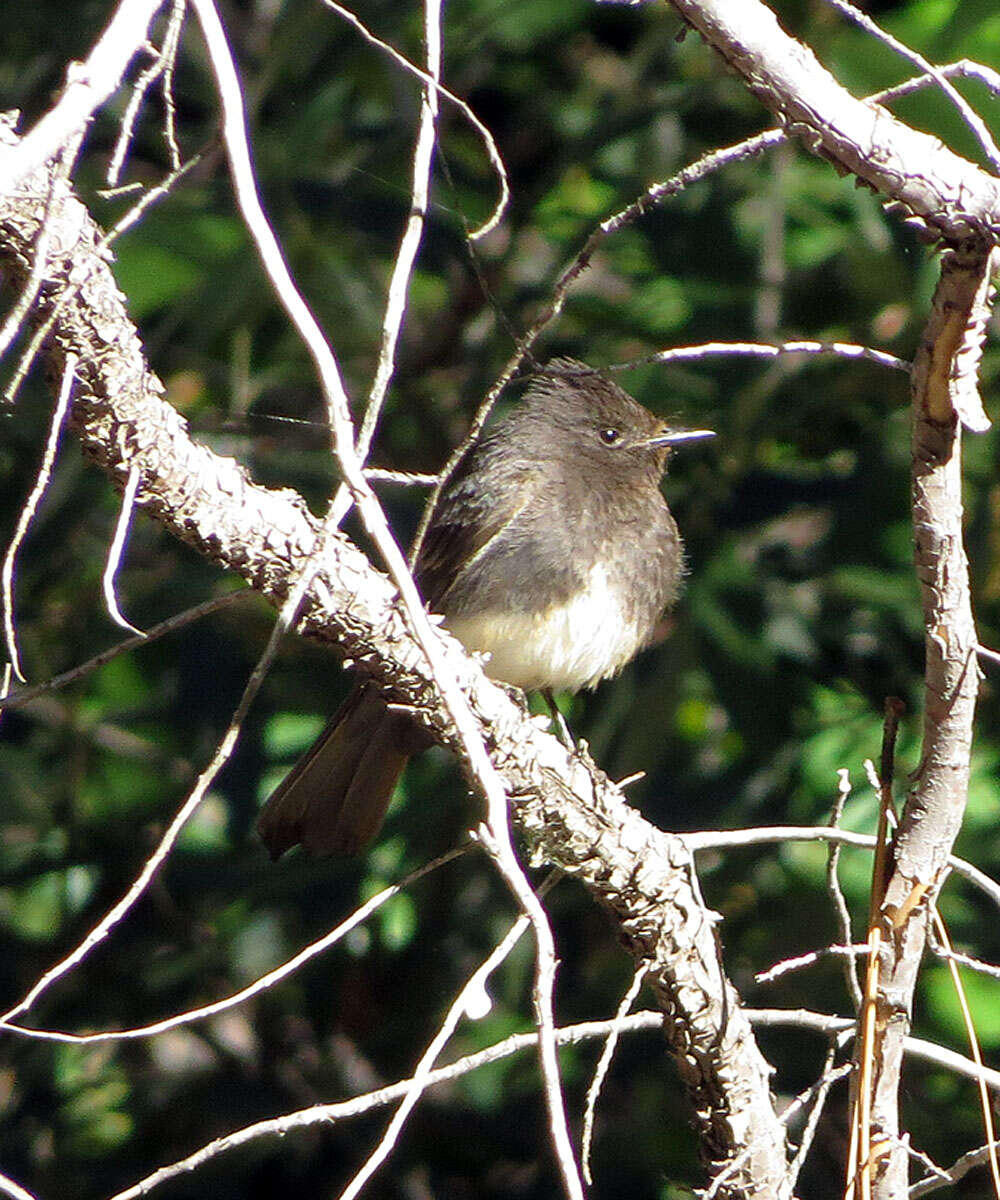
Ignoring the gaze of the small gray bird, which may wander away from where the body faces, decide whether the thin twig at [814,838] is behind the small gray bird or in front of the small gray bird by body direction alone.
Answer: in front

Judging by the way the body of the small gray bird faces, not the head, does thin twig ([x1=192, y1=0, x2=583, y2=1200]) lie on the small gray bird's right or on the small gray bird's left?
on the small gray bird's right

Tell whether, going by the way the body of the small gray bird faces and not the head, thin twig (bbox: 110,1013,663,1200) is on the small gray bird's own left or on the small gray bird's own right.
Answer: on the small gray bird's own right

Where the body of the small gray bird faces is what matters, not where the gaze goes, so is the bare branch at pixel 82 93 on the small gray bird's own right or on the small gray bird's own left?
on the small gray bird's own right

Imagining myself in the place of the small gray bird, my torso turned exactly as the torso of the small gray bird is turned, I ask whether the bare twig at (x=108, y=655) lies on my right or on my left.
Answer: on my right

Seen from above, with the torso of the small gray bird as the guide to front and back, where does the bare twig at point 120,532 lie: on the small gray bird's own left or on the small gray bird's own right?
on the small gray bird's own right

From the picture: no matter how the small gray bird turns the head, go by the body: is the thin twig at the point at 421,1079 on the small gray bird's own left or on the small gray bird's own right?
on the small gray bird's own right

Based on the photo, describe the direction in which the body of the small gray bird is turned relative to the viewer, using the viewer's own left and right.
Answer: facing the viewer and to the right of the viewer
